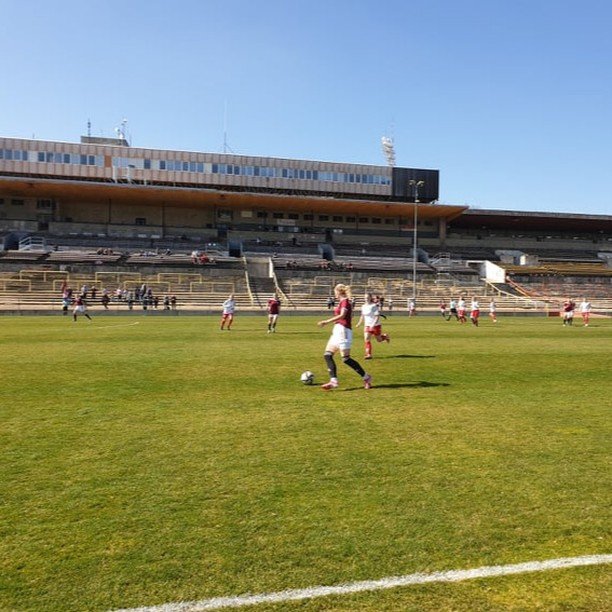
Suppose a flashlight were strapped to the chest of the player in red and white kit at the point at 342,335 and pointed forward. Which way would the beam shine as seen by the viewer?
to the viewer's left
